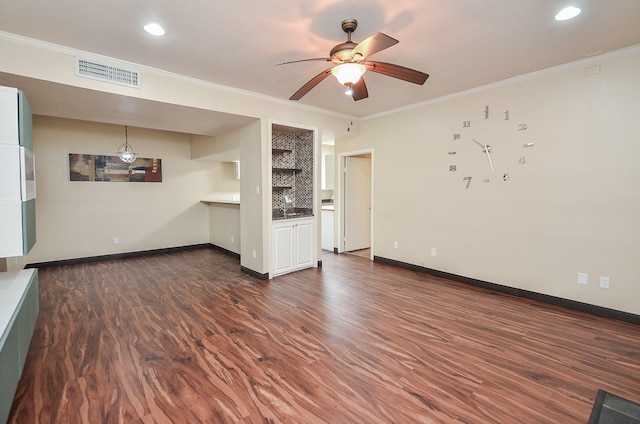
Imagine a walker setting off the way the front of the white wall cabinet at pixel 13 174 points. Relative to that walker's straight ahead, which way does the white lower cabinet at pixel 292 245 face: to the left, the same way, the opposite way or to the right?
to the right

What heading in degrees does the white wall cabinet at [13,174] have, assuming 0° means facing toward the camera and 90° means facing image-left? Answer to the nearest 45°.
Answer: approximately 270°

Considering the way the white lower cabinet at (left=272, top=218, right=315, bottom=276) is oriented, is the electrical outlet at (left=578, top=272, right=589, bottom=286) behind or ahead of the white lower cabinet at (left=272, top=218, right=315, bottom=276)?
ahead

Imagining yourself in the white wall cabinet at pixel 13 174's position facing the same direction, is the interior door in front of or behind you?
in front

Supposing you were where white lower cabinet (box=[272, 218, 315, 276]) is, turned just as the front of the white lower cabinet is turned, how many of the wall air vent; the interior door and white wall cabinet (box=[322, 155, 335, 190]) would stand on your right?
1

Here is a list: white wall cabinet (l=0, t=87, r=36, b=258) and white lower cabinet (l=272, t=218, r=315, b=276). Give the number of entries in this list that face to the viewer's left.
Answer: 0

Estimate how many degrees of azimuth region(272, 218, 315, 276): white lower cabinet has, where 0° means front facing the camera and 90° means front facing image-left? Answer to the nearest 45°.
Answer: approximately 315°

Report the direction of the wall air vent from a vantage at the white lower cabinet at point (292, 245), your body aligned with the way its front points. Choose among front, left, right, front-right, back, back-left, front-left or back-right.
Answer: right

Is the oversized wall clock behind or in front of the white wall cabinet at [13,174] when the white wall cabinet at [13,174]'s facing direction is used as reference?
in front
